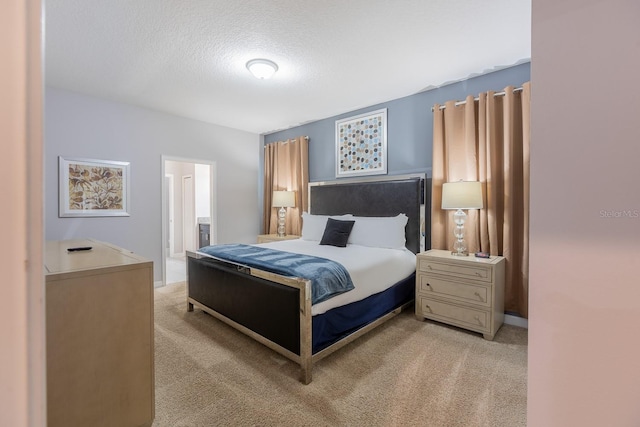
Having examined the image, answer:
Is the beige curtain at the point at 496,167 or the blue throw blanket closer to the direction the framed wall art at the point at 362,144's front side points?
the blue throw blanket

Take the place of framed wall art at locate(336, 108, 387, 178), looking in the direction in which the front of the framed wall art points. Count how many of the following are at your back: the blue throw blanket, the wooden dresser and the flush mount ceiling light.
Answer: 0

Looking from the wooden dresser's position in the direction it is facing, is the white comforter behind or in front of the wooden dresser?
in front

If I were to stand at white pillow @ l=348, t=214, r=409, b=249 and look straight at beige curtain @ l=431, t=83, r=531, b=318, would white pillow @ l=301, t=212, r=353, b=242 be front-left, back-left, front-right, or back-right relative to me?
back-left

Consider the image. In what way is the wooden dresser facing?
to the viewer's right

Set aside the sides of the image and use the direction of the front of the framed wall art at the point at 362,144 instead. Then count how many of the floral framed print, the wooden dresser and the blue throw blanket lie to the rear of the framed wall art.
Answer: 0

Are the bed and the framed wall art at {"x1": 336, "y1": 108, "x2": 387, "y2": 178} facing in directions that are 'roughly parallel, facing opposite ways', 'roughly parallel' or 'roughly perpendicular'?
roughly parallel

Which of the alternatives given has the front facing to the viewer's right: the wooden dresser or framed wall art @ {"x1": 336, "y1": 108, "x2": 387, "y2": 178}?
the wooden dresser

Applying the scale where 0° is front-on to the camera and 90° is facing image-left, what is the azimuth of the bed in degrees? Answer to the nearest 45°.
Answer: approximately 45°

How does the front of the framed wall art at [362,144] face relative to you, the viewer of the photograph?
facing the viewer and to the left of the viewer

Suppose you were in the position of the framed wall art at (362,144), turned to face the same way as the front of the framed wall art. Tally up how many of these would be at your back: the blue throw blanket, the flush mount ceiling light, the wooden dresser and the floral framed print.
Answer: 0

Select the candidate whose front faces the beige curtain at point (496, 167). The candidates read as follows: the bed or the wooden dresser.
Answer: the wooden dresser

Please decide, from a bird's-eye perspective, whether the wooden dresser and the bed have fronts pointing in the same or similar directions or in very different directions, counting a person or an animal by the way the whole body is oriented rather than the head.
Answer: very different directions

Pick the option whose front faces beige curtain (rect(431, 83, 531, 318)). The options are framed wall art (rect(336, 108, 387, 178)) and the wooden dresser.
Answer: the wooden dresser

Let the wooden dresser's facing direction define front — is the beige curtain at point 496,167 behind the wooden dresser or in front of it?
in front

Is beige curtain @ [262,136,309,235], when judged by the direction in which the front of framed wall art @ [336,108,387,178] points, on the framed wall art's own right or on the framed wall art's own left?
on the framed wall art's own right

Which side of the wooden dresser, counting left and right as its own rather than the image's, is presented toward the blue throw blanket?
front
